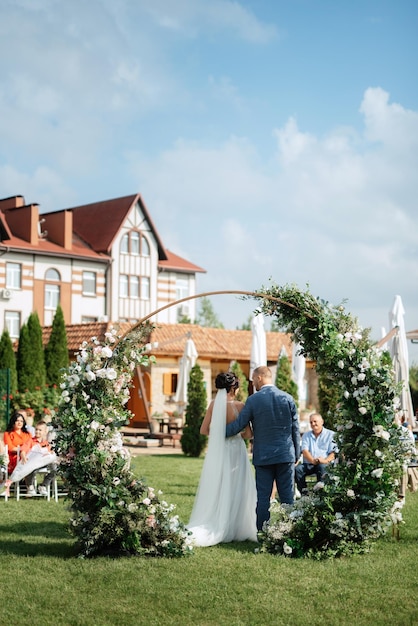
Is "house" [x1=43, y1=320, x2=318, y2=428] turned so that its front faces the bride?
yes

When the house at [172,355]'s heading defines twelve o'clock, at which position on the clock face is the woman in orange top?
The woman in orange top is roughly at 12 o'clock from the house.

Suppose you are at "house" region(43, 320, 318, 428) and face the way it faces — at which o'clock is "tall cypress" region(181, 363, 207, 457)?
The tall cypress is roughly at 12 o'clock from the house.

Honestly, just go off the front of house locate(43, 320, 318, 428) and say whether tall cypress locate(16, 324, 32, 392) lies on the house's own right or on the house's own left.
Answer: on the house's own right

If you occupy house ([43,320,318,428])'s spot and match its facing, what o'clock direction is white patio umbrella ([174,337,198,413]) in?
The white patio umbrella is roughly at 12 o'clock from the house.

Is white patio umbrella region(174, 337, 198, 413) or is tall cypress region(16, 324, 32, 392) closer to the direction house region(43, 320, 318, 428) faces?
the white patio umbrella

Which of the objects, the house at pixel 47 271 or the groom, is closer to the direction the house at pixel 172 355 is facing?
the groom

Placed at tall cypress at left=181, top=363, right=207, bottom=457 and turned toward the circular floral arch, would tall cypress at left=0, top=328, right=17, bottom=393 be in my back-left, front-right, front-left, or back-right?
back-right

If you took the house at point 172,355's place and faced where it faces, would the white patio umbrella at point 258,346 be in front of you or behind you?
in front

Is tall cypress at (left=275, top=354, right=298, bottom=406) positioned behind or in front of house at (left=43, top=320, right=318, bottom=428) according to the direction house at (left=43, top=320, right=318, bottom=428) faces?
in front

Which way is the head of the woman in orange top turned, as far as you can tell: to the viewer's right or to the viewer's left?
to the viewer's right

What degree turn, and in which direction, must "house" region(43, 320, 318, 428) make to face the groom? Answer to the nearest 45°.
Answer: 0° — it already faces them

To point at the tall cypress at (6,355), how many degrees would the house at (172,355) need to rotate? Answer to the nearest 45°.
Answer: approximately 90° to its right

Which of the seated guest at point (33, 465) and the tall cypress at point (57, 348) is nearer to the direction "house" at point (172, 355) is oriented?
the seated guest

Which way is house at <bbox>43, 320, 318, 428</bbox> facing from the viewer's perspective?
toward the camera

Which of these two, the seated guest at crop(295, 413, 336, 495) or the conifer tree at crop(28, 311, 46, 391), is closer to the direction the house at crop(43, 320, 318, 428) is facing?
the seated guest

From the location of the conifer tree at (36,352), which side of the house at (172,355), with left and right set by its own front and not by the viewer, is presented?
right

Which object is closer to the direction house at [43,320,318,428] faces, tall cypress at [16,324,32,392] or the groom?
the groom
